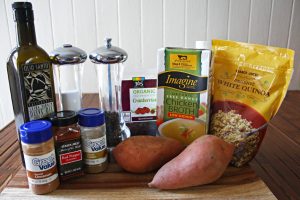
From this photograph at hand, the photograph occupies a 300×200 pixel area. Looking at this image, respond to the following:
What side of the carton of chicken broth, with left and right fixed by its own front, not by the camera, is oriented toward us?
front

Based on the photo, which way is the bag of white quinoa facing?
toward the camera

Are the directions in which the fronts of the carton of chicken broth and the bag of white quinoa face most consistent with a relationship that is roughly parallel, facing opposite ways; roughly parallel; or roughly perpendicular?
roughly parallel

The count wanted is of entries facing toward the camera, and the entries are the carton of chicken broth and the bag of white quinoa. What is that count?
2
